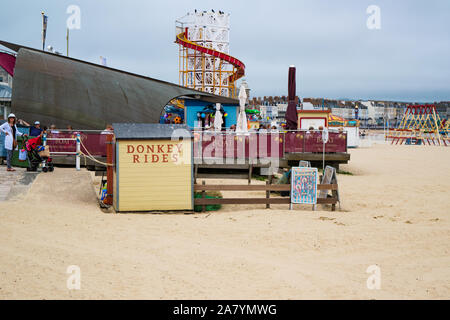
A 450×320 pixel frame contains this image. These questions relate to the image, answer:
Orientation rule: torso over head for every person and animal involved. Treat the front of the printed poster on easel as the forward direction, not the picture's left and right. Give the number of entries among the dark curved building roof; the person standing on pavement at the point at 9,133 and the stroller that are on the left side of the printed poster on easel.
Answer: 0

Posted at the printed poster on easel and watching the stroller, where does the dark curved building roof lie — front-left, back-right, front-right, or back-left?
front-right

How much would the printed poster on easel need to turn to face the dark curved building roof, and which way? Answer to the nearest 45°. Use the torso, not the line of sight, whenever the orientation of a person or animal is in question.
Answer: approximately 135° to its right

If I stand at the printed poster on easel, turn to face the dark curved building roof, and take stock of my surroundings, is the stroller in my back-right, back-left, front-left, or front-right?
front-left

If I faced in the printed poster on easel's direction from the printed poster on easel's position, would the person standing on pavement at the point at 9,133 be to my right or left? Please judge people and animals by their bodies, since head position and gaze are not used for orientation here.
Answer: on my right

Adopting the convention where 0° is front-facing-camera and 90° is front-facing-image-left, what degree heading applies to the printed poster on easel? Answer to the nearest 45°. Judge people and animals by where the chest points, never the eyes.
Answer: approximately 0°

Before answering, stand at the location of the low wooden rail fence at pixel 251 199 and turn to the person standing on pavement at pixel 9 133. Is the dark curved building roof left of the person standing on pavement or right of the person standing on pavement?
right

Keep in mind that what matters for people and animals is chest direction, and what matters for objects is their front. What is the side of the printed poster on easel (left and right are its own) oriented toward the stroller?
right

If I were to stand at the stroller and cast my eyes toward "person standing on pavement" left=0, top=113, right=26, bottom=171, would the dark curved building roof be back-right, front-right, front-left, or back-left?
back-right
